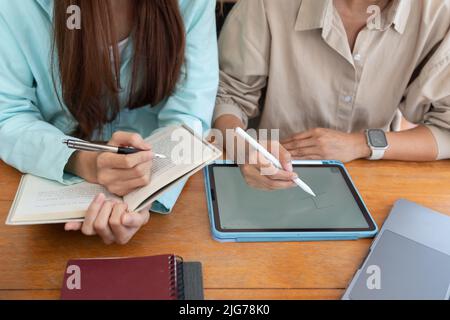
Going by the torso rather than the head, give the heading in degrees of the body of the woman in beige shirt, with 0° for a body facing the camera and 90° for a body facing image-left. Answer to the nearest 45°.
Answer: approximately 0°

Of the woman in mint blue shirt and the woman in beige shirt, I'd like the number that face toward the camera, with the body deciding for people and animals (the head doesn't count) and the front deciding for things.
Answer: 2
